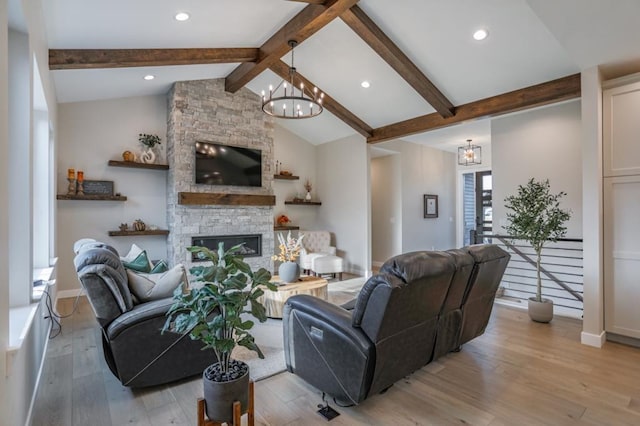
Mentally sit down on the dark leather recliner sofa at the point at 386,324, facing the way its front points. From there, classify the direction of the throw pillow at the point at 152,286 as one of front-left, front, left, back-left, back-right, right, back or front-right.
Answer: front-left

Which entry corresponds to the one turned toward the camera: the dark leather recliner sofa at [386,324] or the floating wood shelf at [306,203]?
the floating wood shelf

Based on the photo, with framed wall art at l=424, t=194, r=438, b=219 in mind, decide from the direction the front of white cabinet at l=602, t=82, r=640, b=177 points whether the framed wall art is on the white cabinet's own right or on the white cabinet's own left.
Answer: on the white cabinet's own right

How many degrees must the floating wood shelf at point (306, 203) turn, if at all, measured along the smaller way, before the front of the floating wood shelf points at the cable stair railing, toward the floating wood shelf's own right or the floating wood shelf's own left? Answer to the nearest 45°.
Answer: approximately 45° to the floating wood shelf's own left

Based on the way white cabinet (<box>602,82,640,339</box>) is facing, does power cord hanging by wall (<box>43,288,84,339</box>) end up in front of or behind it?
in front

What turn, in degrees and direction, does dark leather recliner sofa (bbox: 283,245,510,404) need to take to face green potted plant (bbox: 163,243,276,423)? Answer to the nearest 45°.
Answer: approximately 90° to its left

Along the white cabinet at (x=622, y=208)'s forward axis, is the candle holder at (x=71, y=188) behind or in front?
in front

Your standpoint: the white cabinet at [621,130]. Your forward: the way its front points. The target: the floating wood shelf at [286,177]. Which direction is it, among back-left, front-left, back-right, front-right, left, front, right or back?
front-right

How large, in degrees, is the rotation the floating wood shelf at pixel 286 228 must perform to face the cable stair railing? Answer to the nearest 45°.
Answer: approximately 45° to its left

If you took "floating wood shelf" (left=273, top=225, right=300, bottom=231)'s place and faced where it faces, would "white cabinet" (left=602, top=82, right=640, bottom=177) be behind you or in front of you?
in front

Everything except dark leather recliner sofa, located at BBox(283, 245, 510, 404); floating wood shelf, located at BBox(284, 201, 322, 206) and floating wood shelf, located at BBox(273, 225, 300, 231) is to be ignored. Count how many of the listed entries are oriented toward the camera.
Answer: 2

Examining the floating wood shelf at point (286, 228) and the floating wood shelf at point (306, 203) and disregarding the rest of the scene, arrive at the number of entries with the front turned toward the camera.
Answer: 2

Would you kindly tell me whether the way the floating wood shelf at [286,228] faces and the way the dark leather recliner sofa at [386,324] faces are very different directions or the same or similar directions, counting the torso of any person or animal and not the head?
very different directions

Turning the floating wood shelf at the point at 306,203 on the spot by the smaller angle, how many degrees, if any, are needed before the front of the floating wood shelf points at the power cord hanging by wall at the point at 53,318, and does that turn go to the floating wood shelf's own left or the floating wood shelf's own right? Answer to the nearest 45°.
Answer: approximately 45° to the floating wood shelf's own right

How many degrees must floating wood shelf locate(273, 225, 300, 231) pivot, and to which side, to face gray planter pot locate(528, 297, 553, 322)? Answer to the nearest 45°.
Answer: approximately 45° to its left

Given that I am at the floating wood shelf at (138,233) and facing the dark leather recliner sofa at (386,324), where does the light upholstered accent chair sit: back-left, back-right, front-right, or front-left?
front-left

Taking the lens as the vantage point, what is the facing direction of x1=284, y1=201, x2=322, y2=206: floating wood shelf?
facing the viewer
